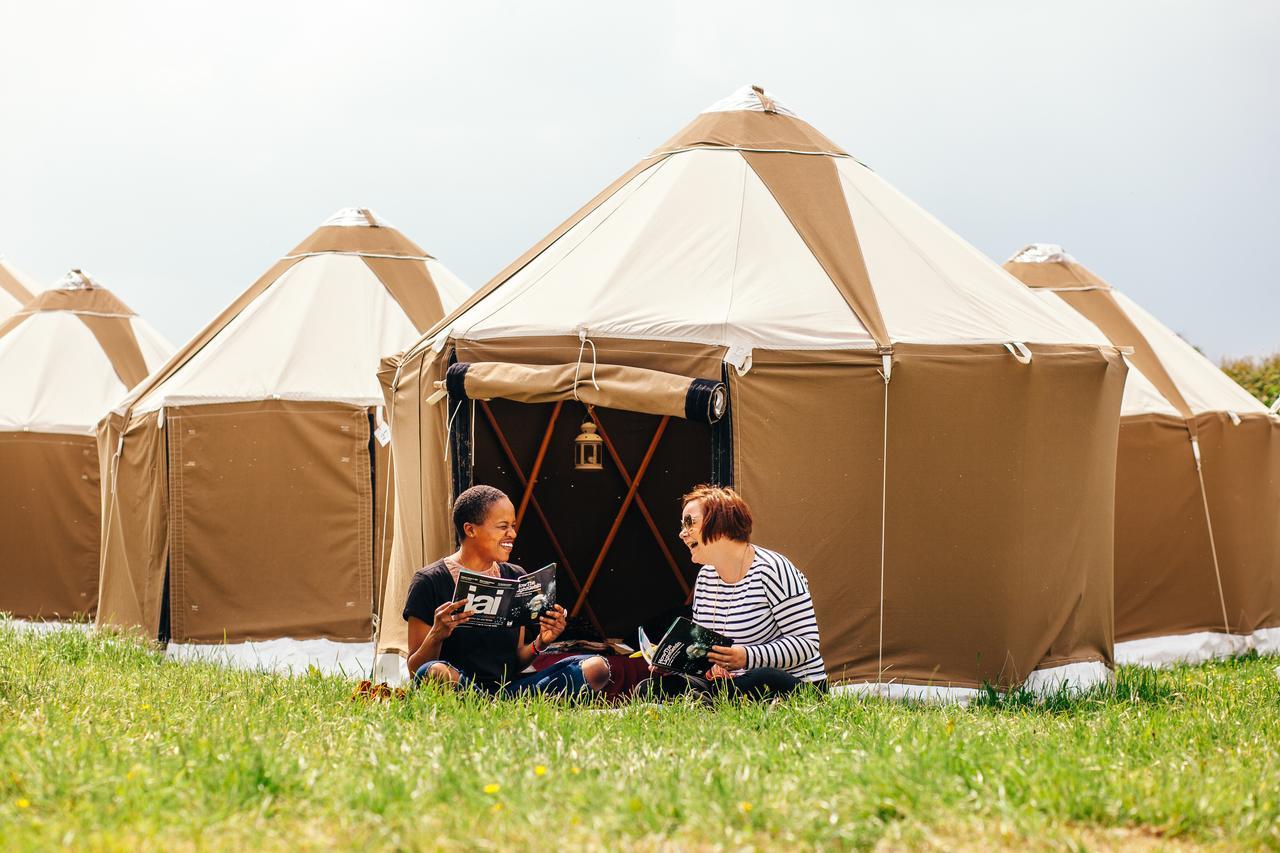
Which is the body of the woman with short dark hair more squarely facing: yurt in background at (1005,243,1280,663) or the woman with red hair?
the woman with red hair

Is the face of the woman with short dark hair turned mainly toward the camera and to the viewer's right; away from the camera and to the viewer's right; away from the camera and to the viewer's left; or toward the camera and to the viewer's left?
toward the camera and to the viewer's right

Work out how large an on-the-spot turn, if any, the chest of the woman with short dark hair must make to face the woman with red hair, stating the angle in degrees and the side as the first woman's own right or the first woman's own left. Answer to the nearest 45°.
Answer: approximately 45° to the first woman's own left

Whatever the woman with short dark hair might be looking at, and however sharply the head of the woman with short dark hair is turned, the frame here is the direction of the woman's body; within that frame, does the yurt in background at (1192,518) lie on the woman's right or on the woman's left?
on the woman's left

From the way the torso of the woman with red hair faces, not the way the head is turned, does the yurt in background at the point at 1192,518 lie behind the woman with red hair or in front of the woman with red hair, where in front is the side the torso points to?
behind

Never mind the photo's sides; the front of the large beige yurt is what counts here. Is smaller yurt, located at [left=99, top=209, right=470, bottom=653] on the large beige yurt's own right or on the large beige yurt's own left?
on the large beige yurt's own right

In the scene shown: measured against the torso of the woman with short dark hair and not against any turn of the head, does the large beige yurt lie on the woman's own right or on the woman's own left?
on the woman's own left

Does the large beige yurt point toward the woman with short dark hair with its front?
yes

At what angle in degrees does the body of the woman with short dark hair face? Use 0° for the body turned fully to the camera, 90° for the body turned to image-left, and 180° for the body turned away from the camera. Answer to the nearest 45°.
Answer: approximately 315°

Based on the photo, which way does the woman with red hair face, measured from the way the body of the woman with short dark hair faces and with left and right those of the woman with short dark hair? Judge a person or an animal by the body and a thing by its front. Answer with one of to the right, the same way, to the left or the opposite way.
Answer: to the right
